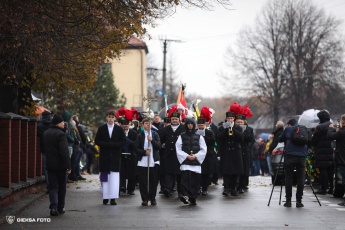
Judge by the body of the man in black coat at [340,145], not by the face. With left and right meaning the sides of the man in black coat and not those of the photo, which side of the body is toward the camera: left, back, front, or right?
left

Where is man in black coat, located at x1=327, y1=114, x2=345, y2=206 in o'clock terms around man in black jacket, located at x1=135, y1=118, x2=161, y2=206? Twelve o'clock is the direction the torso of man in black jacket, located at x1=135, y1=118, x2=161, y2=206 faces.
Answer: man in black coat, located at x1=327, y1=114, x2=345, y2=206 is roughly at 9 o'clock from man in black jacket, located at x1=135, y1=118, x2=161, y2=206.

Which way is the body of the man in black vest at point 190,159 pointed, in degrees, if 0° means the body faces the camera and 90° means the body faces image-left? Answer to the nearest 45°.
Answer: approximately 0°

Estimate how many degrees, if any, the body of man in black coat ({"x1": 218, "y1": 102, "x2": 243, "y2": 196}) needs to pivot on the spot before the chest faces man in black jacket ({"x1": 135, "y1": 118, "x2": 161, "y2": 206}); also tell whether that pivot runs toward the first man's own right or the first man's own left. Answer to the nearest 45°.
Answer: approximately 45° to the first man's own right

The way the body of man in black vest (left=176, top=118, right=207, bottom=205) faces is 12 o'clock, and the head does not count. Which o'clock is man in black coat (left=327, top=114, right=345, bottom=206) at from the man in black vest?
The man in black coat is roughly at 9 o'clock from the man in black vest.

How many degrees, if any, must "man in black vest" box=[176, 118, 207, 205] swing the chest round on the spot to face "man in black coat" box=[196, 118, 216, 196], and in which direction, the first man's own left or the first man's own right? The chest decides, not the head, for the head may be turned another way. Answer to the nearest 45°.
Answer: approximately 180°

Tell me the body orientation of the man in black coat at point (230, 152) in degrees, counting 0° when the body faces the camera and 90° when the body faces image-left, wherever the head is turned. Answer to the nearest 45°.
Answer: approximately 0°

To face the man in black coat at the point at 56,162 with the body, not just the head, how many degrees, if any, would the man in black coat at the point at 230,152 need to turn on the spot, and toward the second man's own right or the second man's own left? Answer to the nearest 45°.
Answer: approximately 45° to the second man's own right
